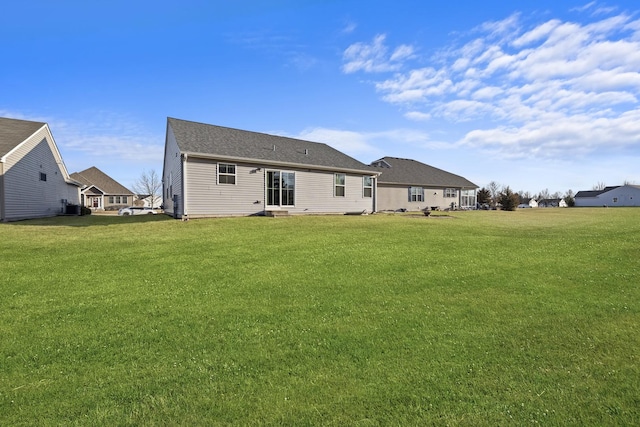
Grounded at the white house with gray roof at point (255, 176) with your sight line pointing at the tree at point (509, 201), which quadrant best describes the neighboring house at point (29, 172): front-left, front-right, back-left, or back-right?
back-left

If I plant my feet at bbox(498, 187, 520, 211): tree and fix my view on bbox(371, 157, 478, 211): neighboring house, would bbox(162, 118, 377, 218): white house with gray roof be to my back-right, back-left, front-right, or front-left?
front-left

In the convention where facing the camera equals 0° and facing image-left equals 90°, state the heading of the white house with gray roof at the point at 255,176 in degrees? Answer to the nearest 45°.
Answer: approximately 135°

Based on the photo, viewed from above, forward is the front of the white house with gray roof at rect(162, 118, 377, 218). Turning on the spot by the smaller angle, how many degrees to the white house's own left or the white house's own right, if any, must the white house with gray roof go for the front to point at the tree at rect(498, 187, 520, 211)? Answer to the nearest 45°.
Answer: approximately 90° to the white house's own right

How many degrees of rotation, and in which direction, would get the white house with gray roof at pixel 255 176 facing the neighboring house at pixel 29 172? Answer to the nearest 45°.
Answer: approximately 45° to its left

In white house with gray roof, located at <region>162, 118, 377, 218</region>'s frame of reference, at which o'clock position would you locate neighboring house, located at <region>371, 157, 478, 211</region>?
The neighboring house is roughly at 3 o'clock from the white house with gray roof.
